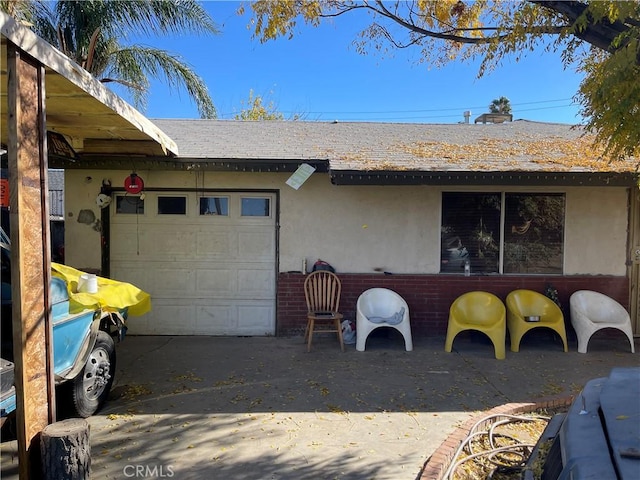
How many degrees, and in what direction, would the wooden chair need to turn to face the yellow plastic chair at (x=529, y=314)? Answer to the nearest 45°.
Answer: approximately 90° to its left

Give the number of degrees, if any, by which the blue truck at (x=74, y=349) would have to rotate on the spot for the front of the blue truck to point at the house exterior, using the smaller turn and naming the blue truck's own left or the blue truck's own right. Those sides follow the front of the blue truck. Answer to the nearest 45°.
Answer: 0° — it already faces it

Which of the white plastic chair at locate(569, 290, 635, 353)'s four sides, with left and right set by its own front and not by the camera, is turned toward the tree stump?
right

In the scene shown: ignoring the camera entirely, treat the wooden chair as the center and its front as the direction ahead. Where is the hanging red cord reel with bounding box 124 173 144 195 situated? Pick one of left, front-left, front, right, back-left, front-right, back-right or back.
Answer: right

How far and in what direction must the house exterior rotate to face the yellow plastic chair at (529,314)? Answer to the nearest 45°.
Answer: approximately 90° to its left

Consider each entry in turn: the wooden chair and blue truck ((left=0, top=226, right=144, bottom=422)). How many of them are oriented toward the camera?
1

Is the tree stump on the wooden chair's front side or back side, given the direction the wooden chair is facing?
on the front side
